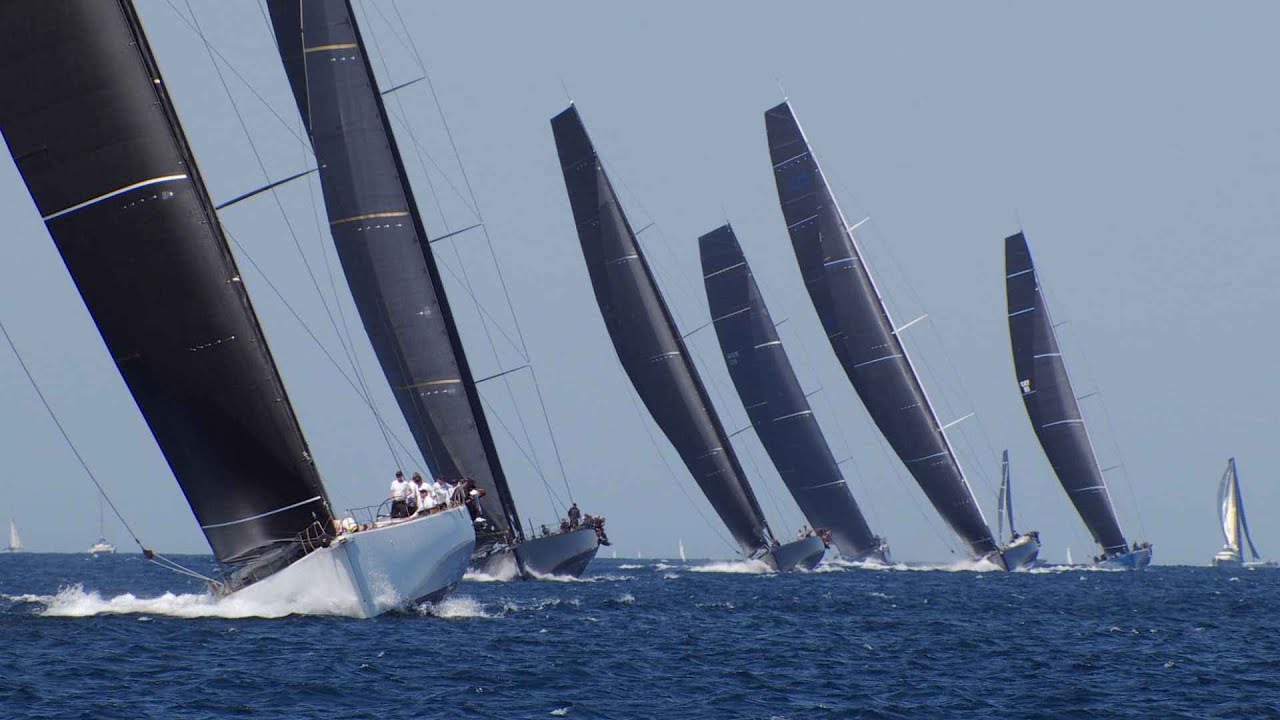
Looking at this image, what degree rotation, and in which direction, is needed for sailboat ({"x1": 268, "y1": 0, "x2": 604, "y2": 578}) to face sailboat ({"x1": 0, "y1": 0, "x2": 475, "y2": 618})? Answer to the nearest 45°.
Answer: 0° — it already faces it

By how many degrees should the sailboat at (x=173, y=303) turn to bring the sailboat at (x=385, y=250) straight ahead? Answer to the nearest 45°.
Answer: approximately 180°

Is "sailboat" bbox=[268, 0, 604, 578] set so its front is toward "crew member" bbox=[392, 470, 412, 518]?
yes

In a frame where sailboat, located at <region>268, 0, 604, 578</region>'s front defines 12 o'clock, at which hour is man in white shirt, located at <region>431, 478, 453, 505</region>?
The man in white shirt is roughly at 12 o'clock from the sailboat.

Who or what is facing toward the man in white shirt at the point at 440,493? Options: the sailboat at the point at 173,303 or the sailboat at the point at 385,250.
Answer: the sailboat at the point at 385,250

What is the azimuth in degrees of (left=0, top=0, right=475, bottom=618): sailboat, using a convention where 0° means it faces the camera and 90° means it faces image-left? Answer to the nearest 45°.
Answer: approximately 0°

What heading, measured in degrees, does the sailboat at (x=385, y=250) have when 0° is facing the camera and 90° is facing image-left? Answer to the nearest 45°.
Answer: approximately 0°
